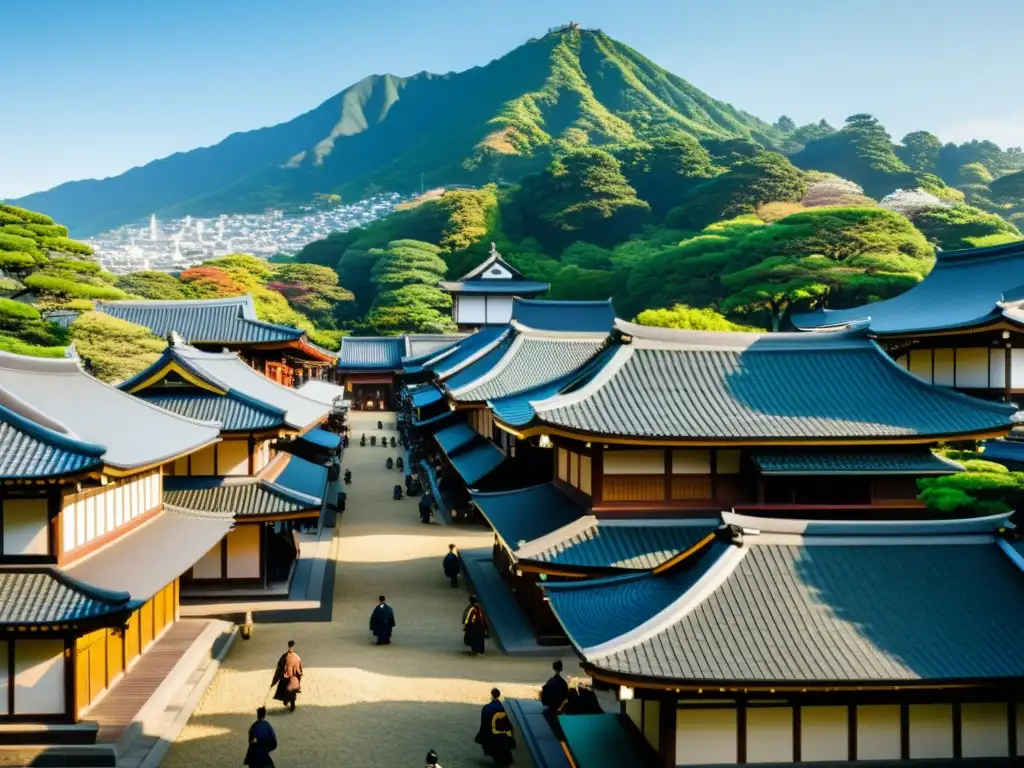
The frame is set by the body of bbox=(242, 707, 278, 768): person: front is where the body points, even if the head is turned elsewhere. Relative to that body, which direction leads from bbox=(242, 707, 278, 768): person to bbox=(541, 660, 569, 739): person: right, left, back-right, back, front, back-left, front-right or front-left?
right

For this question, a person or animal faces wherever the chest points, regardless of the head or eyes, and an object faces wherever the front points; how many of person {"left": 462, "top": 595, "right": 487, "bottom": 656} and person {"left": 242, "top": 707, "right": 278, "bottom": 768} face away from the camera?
2

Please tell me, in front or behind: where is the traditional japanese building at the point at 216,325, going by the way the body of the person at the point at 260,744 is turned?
in front

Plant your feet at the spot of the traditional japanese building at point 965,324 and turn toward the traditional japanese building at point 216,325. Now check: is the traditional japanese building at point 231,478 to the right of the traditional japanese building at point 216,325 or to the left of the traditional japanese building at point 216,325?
left

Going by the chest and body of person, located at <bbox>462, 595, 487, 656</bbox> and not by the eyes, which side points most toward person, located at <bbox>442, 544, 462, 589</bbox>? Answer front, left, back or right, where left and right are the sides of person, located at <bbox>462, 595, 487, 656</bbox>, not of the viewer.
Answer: front

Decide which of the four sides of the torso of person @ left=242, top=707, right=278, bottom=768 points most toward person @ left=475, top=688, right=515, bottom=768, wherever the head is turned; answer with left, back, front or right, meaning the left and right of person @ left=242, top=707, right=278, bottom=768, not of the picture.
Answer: right

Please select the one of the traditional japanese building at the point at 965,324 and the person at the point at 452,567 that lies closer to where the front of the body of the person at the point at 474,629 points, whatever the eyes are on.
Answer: the person

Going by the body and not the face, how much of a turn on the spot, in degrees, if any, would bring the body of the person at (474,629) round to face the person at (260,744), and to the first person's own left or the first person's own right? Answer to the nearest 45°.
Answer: approximately 135° to the first person's own left

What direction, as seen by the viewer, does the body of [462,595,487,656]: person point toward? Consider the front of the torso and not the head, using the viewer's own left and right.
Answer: facing away from the viewer

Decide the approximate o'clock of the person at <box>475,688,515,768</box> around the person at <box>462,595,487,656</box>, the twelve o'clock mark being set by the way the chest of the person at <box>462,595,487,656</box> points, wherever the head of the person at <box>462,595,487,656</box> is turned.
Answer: the person at <box>475,688,515,768</box> is roughly at 6 o'clock from the person at <box>462,595,487,656</box>.

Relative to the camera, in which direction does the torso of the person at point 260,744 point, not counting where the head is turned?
away from the camera

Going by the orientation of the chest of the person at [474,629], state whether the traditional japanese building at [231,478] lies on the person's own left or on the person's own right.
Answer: on the person's own left

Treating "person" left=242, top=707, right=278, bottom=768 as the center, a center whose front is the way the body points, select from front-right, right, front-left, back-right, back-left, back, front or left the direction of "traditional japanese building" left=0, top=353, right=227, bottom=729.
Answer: front-left

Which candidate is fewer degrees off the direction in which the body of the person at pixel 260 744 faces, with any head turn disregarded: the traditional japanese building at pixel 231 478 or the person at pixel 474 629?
the traditional japanese building

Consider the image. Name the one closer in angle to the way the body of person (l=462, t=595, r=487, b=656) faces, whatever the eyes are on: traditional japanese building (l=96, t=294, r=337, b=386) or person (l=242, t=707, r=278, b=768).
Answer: the traditional japanese building
